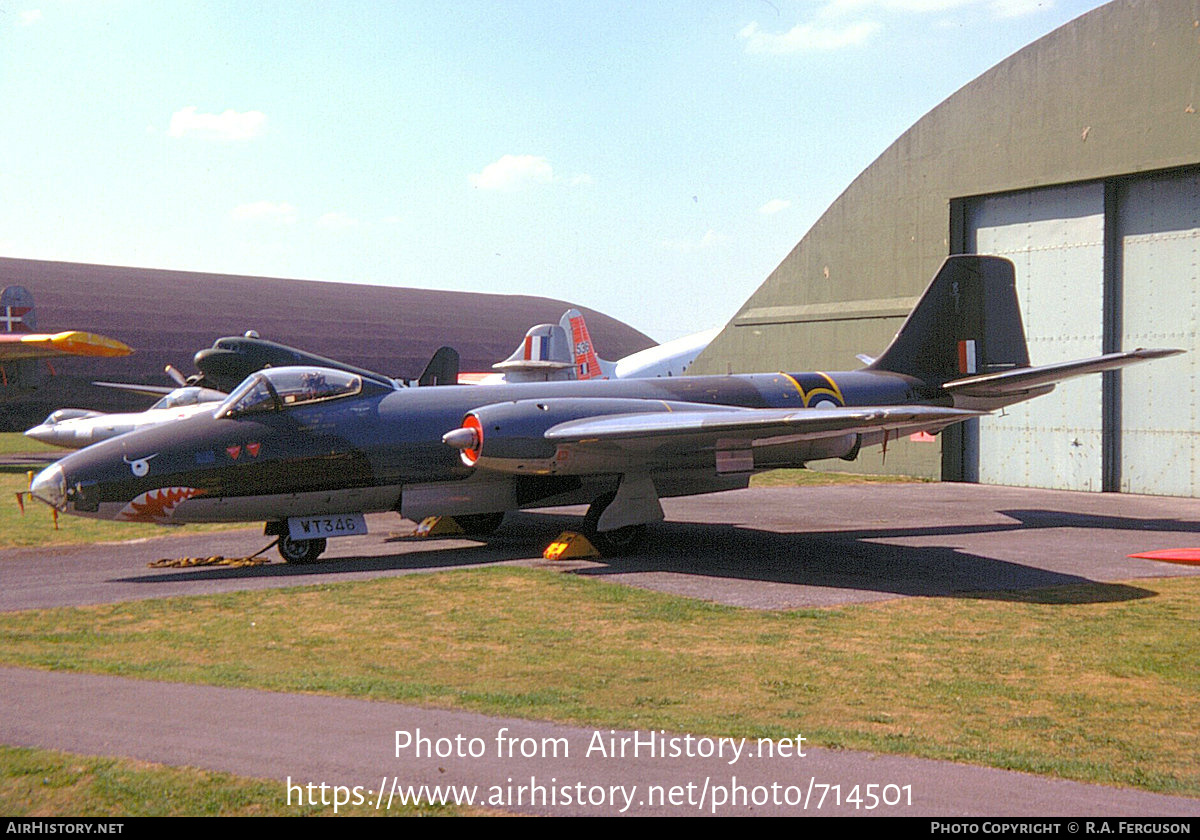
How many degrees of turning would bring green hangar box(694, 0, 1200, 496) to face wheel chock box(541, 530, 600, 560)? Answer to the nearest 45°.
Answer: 0° — it already faces it

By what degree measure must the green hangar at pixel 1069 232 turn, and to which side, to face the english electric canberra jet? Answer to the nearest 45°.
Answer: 0° — it already faces it

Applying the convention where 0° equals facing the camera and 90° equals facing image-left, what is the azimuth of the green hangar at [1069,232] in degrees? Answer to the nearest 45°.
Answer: approximately 45°

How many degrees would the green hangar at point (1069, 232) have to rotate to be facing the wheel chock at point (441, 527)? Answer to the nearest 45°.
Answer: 0° — it already faces it
